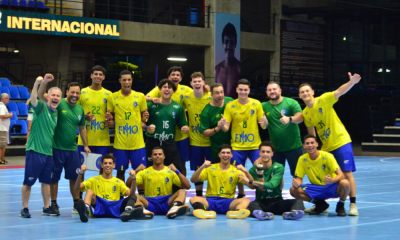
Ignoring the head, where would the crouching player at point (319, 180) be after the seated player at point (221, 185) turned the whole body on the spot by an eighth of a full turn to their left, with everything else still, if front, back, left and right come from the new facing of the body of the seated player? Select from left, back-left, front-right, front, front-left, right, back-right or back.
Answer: front-left

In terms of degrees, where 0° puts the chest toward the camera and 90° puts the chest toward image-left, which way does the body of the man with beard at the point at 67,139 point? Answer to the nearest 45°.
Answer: approximately 0°

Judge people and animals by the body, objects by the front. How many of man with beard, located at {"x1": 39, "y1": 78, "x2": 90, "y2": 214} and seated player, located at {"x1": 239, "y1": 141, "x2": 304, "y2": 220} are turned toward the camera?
2

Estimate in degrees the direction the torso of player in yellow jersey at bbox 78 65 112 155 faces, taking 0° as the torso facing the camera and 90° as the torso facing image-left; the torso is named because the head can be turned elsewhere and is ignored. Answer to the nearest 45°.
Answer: approximately 0°
